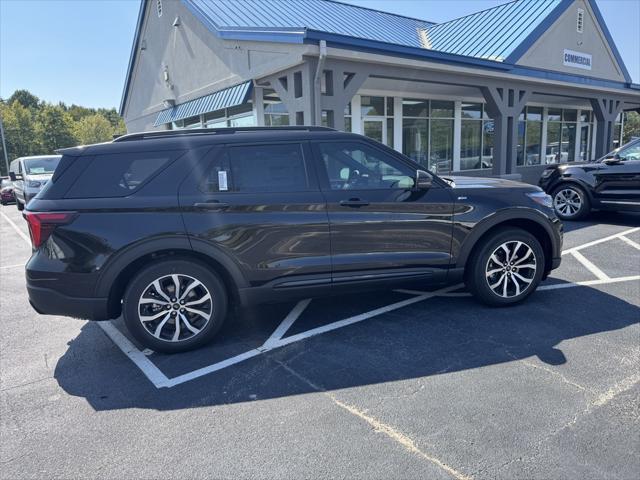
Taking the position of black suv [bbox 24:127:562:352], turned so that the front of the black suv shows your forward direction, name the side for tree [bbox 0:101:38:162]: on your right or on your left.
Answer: on your left

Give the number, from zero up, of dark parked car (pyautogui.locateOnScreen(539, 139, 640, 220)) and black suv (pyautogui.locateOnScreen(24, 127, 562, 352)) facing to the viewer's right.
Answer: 1

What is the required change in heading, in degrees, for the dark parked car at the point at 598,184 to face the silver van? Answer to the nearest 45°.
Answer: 0° — it already faces it

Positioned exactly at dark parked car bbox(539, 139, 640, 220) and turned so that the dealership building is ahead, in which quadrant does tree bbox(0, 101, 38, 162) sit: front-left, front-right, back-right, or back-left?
front-left

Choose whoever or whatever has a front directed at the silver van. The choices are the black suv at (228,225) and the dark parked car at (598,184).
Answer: the dark parked car

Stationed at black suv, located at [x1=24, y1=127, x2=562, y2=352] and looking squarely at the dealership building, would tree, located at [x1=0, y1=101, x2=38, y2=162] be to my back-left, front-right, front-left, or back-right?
front-left

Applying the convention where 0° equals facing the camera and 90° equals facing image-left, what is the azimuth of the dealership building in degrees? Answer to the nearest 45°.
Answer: approximately 315°

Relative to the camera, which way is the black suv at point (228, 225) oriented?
to the viewer's right

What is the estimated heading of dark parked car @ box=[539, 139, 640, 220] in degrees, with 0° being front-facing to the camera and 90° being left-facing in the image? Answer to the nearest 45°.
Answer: approximately 90°

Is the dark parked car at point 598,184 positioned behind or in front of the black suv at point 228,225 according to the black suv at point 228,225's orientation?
in front

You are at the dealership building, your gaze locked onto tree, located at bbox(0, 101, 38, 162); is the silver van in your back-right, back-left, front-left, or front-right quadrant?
front-left

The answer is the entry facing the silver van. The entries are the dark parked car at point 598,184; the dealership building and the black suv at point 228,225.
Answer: the dark parked car

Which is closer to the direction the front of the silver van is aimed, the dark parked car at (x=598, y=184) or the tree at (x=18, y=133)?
the dark parked car

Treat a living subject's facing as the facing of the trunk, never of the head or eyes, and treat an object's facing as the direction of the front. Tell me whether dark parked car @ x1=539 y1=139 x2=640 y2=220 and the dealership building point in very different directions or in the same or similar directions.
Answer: very different directions

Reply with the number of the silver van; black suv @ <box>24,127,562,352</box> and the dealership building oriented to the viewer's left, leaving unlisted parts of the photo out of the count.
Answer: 0
